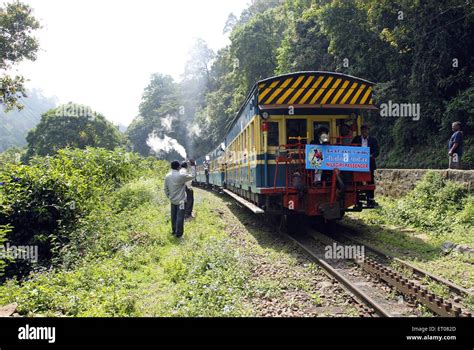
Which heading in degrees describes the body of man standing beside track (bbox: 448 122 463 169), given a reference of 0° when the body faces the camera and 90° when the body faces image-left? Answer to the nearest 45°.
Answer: approximately 90°

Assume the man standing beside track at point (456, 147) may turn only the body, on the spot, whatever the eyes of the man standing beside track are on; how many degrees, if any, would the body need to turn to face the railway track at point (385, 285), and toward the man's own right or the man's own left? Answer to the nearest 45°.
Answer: approximately 90° to the man's own left

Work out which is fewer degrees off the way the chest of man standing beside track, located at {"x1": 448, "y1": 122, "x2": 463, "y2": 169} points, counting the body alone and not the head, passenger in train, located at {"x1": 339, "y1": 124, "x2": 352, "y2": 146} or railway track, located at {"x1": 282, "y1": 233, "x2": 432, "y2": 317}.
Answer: the passenger in train

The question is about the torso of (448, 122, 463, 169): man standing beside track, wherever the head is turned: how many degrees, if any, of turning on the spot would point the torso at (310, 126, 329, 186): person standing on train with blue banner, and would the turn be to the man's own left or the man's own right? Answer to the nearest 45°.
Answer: approximately 45° to the man's own left

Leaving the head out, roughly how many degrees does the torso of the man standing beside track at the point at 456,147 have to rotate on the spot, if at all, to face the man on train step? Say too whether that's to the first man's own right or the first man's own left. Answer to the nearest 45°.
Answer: approximately 45° to the first man's own left

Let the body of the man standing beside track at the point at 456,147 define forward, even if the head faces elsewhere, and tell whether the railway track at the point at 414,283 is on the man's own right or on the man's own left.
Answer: on the man's own left

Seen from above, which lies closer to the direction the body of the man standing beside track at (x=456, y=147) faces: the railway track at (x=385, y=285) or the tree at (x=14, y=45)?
the tree

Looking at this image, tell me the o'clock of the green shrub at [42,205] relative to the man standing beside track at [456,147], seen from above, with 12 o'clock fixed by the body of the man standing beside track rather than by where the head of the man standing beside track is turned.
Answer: The green shrub is roughly at 11 o'clock from the man standing beside track.
